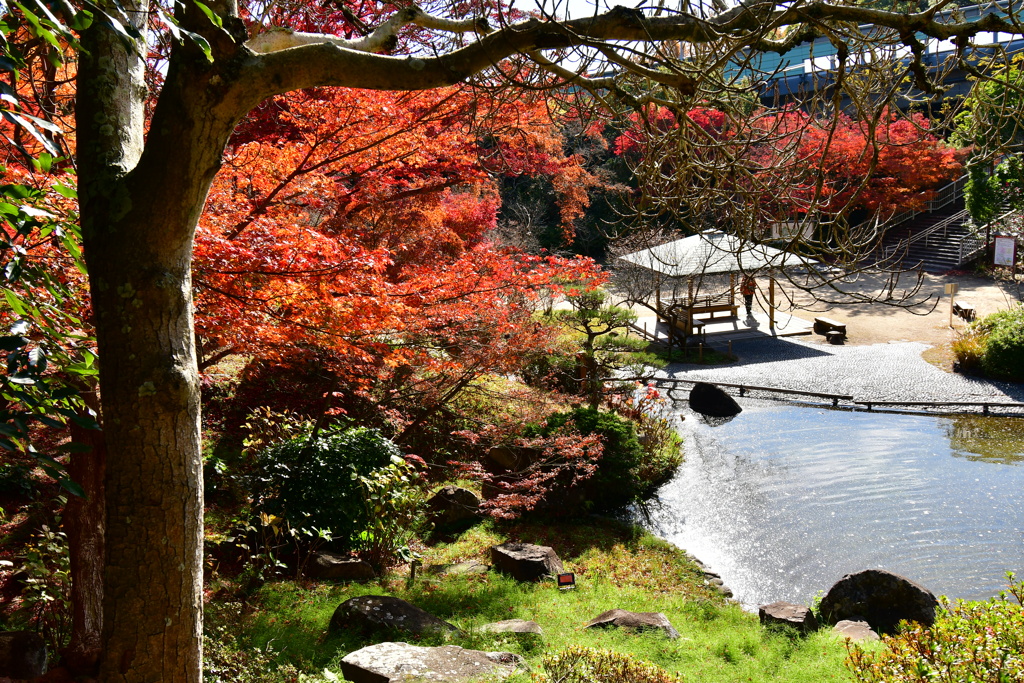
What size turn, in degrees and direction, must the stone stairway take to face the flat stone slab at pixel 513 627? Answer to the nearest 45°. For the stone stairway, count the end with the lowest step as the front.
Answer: approximately 45° to its left

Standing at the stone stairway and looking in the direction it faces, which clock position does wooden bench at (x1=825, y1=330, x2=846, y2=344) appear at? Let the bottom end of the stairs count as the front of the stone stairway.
The wooden bench is roughly at 11 o'clock from the stone stairway.

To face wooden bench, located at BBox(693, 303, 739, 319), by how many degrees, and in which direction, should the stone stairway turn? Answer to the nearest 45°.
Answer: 0° — it already faces it

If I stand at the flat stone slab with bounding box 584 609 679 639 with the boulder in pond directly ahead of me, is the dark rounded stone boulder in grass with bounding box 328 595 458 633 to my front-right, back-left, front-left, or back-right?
back-left

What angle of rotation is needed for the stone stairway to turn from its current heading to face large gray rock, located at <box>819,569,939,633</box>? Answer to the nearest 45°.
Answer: approximately 45° to its left

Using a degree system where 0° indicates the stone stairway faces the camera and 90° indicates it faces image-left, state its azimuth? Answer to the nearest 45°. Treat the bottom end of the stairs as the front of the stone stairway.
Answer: approximately 45°
